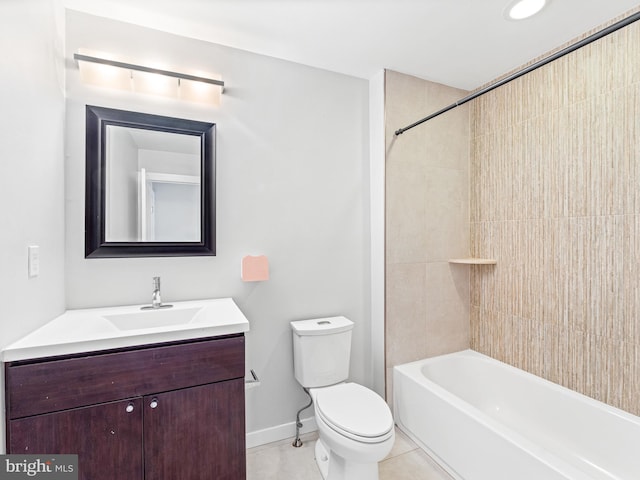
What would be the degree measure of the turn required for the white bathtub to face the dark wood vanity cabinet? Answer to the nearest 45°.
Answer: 0° — it already faces it

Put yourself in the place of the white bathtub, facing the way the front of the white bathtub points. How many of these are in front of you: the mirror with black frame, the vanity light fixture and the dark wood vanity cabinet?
3

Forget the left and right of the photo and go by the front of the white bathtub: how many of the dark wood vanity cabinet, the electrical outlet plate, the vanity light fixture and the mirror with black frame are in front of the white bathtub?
4

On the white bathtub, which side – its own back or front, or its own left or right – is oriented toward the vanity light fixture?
front

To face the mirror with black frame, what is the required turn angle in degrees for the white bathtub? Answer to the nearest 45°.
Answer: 0° — it already faces it

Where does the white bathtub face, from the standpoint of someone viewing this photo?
facing the viewer and to the left of the viewer

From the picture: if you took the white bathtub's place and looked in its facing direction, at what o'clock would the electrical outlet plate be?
The electrical outlet plate is roughly at 12 o'clock from the white bathtub.
